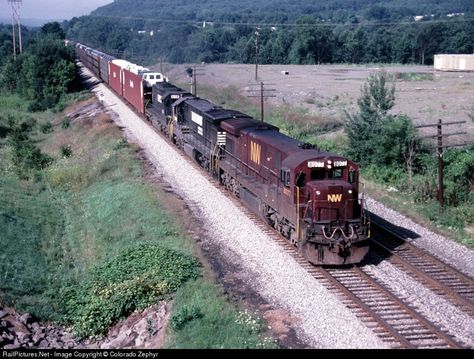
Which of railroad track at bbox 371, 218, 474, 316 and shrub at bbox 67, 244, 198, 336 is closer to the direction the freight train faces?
the railroad track

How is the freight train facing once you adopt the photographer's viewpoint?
facing the viewer and to the right of the viewer

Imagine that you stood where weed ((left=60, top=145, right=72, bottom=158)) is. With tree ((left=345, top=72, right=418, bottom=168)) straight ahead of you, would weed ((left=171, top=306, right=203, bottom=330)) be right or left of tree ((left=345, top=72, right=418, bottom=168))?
right

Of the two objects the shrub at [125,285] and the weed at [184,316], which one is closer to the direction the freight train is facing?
the weed

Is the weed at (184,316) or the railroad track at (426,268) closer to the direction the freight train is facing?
the railroad track

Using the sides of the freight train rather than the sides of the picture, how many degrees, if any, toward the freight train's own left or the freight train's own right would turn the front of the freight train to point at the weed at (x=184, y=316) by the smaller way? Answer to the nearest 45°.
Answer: approximately 90° to the freight train's own right

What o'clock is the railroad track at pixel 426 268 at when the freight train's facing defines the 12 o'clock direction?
The railroad track is roughly at 11 o'clock from the freight train.
